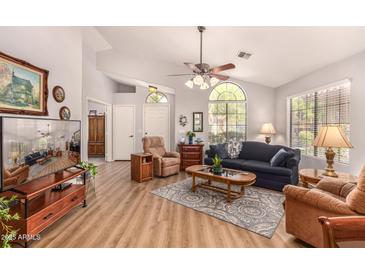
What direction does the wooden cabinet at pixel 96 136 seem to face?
toward the camera

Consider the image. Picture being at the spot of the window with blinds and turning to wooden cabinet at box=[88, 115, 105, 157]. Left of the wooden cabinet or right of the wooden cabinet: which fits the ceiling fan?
left

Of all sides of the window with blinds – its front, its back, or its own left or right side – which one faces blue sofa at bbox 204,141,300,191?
front

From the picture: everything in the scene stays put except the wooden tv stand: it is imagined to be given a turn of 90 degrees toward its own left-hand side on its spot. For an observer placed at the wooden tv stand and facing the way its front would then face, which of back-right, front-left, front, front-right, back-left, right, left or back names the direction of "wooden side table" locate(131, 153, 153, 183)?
front

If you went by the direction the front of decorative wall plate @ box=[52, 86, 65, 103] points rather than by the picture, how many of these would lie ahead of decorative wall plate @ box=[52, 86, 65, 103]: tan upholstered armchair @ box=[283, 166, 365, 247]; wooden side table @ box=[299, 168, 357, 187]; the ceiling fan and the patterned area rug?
4

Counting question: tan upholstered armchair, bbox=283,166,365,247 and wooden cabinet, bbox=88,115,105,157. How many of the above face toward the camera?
1

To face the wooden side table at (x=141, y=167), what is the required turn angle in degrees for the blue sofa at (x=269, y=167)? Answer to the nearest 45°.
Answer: approximately 45° to its right

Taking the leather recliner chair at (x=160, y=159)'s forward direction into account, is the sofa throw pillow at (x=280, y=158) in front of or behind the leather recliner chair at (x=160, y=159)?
in front

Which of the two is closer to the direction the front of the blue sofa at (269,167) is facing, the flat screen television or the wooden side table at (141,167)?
the flat screen television

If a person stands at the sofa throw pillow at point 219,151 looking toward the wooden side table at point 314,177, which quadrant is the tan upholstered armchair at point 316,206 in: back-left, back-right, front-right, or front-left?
front-right

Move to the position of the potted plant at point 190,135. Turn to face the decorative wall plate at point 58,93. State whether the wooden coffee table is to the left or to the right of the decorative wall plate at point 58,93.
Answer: left

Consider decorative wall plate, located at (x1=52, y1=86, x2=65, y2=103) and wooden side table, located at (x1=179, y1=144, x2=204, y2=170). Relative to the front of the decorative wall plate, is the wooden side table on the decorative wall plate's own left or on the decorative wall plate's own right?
on the decorative wall plate's own left

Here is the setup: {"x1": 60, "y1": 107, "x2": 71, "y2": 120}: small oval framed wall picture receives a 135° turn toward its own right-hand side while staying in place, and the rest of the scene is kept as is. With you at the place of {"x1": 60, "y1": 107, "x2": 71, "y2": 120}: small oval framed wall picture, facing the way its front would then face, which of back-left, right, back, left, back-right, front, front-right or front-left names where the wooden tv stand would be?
left

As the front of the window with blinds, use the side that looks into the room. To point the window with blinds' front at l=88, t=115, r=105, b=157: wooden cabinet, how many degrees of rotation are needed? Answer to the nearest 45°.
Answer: approximately 45° to its right

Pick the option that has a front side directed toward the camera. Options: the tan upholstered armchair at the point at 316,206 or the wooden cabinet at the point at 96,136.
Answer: the wooden cabinet

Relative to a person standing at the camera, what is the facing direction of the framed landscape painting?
facing the viewer and to the right of the viewer
